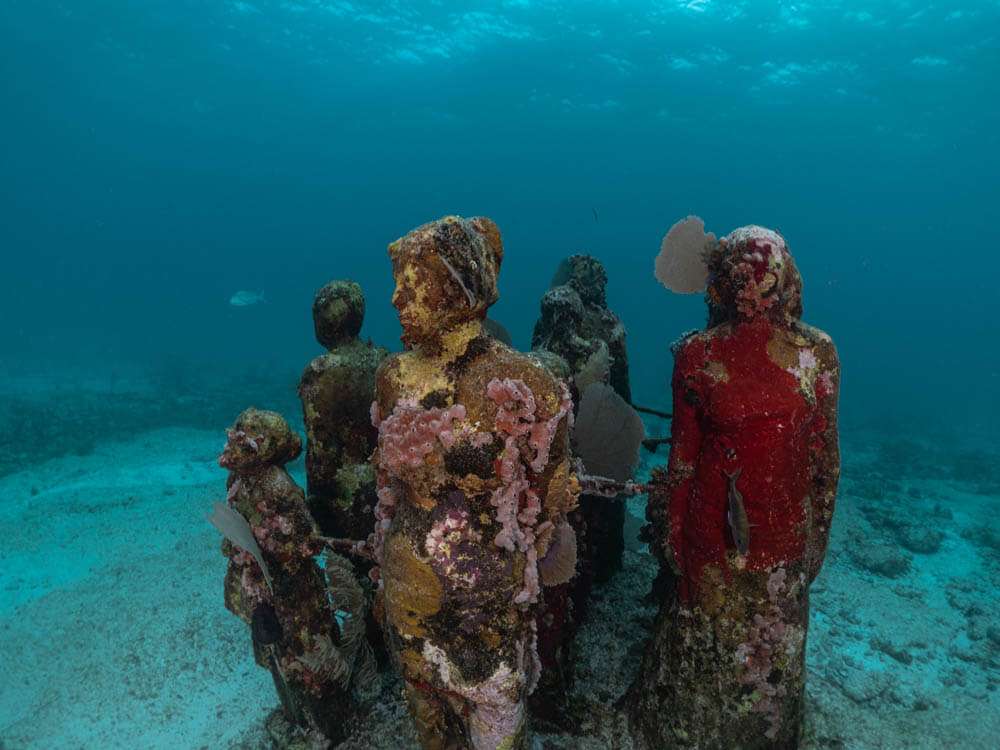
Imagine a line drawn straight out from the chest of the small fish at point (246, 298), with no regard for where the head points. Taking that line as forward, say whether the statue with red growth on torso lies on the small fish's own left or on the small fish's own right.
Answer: on the small fish's own left

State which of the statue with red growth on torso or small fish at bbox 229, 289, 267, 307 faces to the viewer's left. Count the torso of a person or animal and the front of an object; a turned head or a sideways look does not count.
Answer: the small fish

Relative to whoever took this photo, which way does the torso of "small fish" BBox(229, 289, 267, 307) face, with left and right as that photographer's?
facing to the left of the viewer

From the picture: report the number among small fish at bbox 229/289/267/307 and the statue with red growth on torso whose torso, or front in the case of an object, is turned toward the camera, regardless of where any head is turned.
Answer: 1

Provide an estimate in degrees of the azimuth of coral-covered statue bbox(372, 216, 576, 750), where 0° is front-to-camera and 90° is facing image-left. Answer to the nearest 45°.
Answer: approximately 45°

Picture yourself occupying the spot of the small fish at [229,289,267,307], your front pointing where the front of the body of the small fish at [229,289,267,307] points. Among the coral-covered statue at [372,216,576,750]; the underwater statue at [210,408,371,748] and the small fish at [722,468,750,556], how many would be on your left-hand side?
3

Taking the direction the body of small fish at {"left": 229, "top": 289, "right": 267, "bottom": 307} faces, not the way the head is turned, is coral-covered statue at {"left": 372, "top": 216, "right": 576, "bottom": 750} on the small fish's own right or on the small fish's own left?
on the small fish's own left
